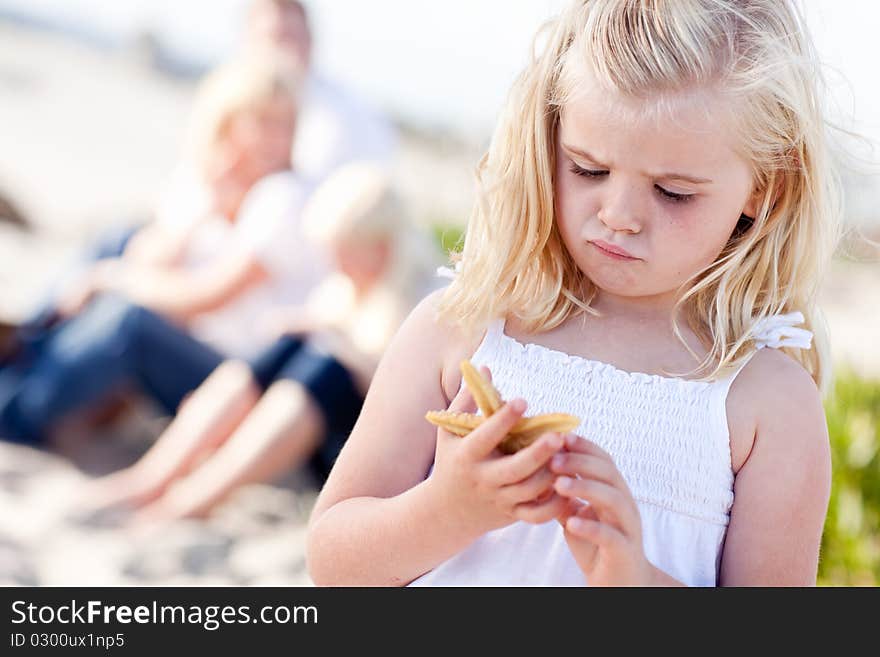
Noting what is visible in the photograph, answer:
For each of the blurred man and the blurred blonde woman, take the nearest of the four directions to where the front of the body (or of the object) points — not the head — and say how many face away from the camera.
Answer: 0

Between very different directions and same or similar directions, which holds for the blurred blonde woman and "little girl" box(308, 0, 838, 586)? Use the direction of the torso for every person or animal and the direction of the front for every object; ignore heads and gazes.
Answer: same or similar directions

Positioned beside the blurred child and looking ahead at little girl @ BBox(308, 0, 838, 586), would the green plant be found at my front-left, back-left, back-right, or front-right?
front-left

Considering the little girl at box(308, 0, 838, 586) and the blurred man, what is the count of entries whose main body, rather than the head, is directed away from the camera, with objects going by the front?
0

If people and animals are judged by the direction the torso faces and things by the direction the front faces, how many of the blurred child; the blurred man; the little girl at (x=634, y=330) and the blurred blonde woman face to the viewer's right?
0

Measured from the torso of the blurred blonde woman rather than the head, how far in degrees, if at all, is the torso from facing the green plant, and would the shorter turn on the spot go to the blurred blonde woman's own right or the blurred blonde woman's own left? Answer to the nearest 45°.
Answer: approximately 90° to the blurred blonde woman's own left

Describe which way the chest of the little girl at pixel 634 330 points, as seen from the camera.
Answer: toward the camera

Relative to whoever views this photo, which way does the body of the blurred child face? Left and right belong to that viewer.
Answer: facing the viewer and to the left of the viewer

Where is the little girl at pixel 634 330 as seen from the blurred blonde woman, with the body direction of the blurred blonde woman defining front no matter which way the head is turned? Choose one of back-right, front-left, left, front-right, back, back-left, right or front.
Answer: front-left
